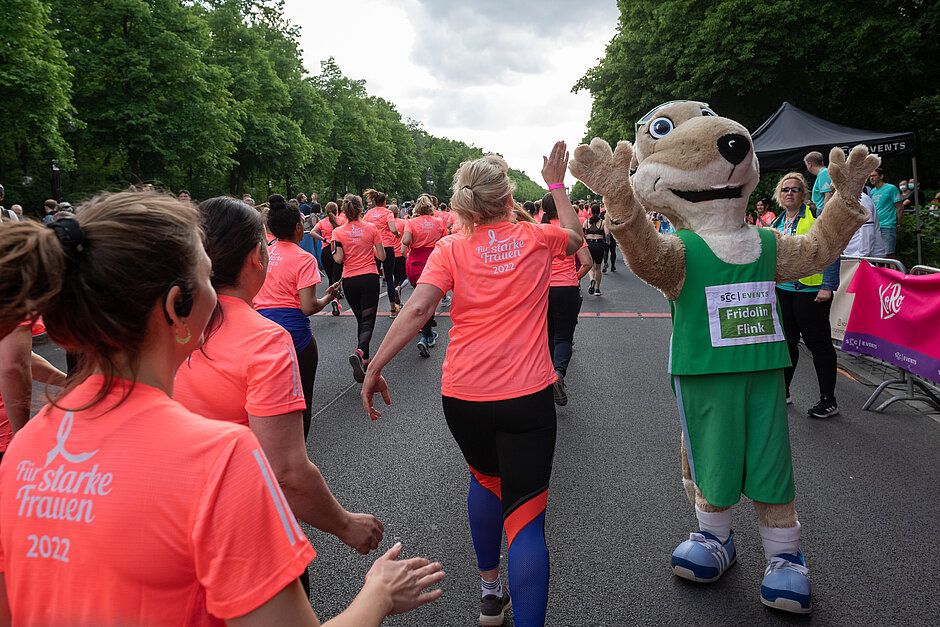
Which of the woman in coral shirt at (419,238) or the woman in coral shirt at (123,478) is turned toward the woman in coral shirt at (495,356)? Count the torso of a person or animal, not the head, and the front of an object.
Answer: the woman in coral shirt at (123,478)

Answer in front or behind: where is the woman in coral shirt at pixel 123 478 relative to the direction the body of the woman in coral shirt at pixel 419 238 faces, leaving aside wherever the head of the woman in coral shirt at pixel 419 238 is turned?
behind

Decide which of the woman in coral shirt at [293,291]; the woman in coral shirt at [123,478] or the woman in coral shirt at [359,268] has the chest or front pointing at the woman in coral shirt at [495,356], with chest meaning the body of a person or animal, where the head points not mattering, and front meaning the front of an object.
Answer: the woman in coral shirt at [123,478]

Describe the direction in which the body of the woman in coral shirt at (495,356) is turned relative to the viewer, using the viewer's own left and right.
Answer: facing away from the viewer

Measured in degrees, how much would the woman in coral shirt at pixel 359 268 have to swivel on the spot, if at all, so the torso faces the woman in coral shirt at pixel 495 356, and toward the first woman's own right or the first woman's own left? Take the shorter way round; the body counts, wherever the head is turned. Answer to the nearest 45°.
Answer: approximately 180°

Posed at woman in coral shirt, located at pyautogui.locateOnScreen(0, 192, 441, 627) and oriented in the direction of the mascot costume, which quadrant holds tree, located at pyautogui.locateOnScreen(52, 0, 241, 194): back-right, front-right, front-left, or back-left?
front-left

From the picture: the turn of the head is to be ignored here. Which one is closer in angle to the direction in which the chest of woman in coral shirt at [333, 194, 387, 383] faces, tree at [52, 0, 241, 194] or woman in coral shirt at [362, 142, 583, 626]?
the tree

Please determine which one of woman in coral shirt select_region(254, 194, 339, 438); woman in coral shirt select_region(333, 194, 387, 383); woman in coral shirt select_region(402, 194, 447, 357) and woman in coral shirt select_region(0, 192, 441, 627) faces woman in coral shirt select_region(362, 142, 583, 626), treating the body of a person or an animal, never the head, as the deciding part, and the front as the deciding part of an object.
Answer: woman in coral shirt select_region(0, 192, 441, 627)

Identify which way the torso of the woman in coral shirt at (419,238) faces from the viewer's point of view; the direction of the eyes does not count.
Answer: away from the camera

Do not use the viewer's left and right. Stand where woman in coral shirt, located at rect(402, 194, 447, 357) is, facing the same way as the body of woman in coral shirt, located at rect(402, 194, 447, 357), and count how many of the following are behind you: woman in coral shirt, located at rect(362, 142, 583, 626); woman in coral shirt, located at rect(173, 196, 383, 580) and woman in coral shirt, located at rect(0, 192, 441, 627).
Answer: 3

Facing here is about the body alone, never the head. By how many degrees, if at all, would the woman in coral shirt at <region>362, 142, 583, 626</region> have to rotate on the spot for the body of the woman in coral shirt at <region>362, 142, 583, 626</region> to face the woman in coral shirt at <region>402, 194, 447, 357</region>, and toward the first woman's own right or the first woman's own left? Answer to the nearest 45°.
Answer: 0° — they already face them

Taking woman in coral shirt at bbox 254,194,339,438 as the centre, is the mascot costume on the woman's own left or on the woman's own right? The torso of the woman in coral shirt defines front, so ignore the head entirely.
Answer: on the woman's own right

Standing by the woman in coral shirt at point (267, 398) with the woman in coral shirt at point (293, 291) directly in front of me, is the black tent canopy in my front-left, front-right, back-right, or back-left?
front-right

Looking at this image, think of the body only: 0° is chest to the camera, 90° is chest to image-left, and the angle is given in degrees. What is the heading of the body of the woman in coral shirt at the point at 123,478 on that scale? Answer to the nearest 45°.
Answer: approximately 225°

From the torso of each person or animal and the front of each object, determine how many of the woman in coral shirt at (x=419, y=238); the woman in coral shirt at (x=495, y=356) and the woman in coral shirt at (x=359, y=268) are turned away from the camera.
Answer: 3

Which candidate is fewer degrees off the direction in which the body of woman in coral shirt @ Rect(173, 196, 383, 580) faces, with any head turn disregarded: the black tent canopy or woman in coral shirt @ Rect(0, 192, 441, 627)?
the black tent canopy

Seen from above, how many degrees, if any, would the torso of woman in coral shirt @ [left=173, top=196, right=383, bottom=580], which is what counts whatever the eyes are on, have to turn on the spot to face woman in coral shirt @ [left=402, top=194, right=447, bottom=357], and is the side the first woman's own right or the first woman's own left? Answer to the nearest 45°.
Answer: approximately 45° to the first woman's own left

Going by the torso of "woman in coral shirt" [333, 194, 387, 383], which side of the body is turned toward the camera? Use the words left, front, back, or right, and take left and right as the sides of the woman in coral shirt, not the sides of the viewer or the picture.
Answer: back
